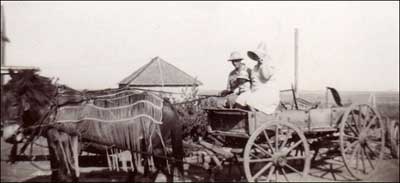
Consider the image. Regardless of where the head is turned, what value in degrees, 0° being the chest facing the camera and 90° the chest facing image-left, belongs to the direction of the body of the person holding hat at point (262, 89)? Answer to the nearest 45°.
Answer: approximately 90°

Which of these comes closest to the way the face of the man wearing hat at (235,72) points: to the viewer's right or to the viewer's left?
to the viewer's left

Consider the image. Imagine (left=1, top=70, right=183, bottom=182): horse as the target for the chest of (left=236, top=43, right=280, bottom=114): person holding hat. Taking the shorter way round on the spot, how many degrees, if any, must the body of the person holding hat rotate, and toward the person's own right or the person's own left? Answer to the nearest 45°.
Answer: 0° — they already face it

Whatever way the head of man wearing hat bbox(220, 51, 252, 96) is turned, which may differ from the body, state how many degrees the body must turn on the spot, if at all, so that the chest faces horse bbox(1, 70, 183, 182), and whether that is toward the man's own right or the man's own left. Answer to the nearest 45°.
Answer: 0° — they already face it

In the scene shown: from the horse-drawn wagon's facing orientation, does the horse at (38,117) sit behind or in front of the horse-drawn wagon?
in front
